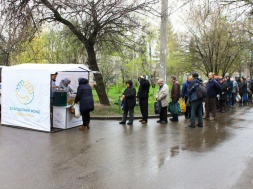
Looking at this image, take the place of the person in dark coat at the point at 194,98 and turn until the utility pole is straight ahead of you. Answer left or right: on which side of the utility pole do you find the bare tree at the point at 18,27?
left

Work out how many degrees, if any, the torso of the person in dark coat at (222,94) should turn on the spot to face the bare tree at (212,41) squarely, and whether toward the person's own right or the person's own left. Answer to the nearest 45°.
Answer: approximately 90° to the person's own right

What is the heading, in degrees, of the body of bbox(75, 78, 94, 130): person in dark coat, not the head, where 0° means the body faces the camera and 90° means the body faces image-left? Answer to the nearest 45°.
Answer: approximately 135°

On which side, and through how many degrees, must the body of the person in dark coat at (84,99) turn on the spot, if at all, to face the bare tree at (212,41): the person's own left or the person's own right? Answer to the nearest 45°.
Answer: approximately 90° to the person's own right

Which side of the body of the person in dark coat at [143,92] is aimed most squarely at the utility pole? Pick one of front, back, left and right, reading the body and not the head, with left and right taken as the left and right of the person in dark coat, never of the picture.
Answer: right

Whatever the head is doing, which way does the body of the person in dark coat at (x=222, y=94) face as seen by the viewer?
to the viewer's left

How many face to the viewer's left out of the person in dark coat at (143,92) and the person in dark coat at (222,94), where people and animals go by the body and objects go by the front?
2

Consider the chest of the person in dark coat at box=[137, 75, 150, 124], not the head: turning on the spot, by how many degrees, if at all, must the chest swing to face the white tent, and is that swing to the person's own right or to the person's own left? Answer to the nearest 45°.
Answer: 0° — they already face it

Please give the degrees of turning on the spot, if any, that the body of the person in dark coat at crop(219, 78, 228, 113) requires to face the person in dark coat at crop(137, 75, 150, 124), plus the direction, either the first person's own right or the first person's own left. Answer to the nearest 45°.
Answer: approximately 45° to the first person's own left

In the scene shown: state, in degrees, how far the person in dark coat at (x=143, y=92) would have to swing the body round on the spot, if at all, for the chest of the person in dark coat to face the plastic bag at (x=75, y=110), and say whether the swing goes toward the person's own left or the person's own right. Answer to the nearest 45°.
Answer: approximately 45° to the person's own left

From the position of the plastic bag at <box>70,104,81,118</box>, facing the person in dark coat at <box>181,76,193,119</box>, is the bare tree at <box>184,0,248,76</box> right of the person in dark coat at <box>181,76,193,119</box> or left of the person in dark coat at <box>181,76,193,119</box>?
left

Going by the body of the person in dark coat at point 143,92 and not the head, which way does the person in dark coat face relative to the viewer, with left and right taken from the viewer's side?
facing to the left of the viewer
